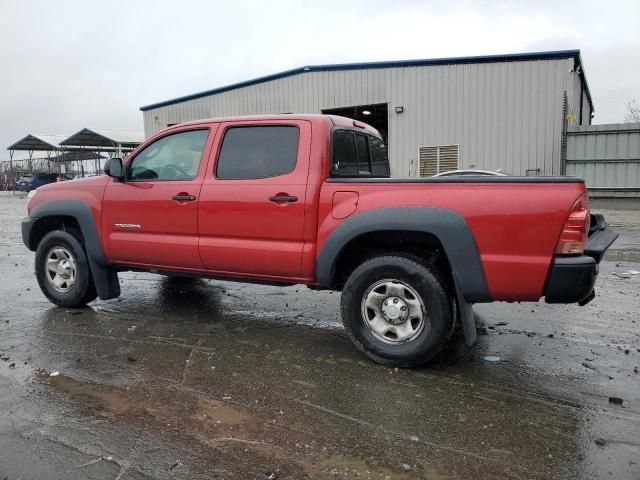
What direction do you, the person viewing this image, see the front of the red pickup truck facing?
facing away from the viewer and to the left of the viewer

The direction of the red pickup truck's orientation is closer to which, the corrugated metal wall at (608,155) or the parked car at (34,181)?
the parked car

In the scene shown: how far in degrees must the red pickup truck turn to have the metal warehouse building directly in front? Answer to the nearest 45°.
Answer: approximately 45° to its right

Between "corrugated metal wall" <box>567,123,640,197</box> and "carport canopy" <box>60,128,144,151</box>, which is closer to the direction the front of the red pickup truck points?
the carport canopy

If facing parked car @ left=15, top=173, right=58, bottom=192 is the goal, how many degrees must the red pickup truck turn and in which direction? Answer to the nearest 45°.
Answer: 0° — it already faces it

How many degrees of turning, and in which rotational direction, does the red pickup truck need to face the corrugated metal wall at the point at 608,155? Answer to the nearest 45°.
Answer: approximately 90° to its right

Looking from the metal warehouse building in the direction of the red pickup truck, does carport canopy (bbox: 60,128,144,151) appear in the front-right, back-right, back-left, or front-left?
back-right
